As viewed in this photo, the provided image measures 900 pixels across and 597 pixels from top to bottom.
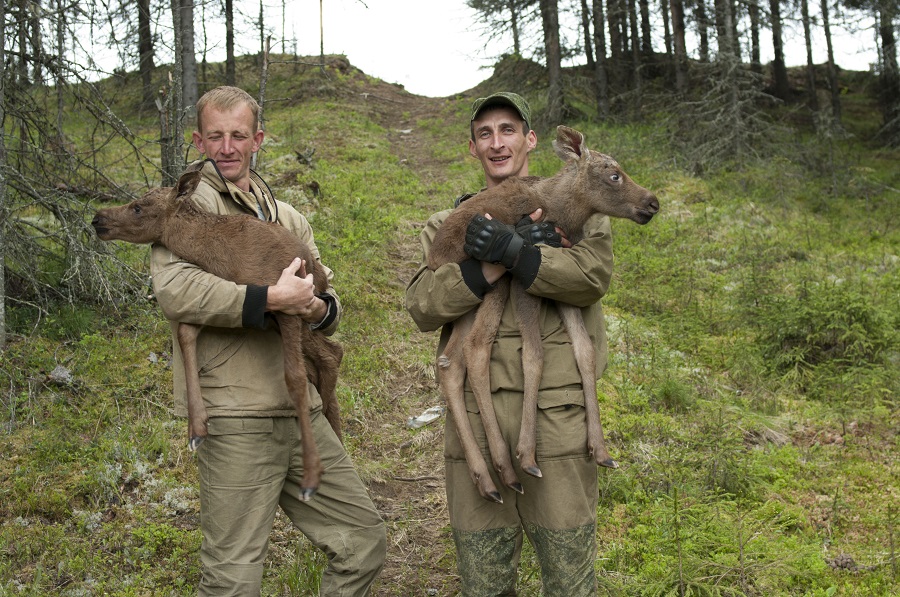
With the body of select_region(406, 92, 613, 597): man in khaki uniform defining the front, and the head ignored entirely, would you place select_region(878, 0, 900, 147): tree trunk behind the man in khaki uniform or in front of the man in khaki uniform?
behind

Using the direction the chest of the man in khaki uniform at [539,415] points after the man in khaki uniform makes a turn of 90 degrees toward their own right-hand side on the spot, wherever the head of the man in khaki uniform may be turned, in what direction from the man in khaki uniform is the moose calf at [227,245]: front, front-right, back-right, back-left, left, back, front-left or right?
front

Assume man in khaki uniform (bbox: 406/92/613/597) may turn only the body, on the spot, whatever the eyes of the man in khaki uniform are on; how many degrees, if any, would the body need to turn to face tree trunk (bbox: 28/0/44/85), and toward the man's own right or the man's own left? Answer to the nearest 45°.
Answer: approximately 135° to the man's own right

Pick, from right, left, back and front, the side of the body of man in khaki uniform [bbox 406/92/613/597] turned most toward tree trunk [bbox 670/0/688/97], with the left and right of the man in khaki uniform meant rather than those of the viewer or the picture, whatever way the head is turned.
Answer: back

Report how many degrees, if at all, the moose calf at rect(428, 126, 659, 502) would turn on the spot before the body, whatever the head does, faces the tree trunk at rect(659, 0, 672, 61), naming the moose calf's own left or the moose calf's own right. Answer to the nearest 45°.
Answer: approximately 90° to the moose calf's own left

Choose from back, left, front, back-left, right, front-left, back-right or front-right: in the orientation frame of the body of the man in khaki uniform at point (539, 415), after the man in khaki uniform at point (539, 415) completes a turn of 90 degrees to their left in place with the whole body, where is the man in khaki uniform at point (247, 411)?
back

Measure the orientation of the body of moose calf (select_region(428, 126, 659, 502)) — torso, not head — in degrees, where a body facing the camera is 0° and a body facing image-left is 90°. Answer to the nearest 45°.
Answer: approximately 270°

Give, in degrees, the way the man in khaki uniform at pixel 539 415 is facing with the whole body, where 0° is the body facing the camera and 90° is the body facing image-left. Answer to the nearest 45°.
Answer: approximately 0°

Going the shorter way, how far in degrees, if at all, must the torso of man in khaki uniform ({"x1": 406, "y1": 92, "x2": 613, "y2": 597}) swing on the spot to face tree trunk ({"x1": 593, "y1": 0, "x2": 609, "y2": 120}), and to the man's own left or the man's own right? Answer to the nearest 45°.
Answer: approximately 180°

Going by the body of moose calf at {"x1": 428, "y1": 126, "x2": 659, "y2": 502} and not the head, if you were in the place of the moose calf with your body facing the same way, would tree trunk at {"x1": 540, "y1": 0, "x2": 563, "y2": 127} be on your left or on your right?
on your left
